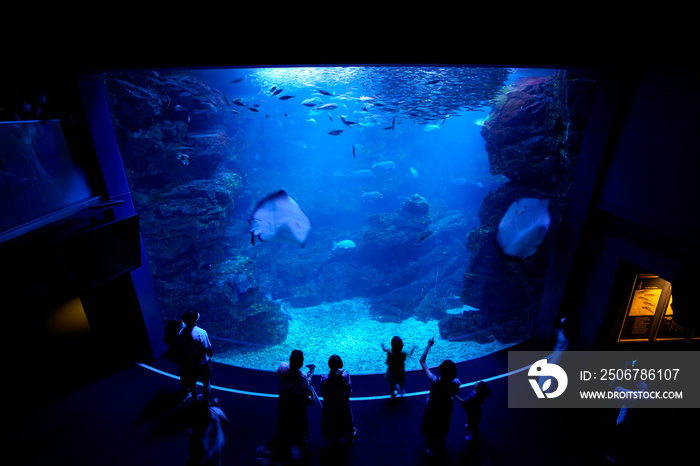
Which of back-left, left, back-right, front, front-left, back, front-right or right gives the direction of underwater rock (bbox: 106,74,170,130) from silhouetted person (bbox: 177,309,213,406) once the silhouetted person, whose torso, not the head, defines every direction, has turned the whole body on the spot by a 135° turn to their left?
right

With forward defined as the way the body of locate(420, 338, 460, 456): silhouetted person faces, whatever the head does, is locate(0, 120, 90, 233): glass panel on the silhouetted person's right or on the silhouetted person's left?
on the silhouetted person's left

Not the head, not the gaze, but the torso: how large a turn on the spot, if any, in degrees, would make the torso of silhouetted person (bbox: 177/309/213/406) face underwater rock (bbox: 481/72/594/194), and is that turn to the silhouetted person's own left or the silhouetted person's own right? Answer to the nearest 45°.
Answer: approximately 45° to the silhouetted person's own right

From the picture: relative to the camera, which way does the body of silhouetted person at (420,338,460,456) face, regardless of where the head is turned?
away from the camera

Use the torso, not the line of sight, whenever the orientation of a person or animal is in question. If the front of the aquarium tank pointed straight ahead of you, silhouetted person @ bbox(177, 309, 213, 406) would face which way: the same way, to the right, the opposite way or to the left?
the opposite way

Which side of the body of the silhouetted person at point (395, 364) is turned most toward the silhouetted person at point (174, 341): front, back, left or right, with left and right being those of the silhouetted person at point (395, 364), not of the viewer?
left

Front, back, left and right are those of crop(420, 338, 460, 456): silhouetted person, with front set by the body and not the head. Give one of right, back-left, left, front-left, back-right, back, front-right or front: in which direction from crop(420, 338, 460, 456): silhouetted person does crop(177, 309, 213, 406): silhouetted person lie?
left

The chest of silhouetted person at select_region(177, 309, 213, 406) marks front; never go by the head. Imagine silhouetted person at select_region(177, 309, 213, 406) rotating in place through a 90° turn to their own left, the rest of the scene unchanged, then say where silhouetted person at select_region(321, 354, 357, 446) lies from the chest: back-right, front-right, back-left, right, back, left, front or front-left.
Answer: back

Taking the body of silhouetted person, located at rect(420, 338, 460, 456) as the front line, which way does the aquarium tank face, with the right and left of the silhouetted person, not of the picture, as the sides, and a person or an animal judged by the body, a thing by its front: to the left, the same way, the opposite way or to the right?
the opposite way

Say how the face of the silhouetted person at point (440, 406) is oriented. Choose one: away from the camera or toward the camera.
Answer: away from the camera

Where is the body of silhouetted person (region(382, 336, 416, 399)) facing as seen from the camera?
away from the camera

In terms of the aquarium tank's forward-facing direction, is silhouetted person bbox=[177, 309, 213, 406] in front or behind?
in front

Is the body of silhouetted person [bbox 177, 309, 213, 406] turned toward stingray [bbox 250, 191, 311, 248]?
yes

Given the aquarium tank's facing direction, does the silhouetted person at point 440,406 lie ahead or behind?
ahead

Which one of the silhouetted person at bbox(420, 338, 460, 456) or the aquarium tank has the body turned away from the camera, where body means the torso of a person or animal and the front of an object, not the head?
the silhouetted person

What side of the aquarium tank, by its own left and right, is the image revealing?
front

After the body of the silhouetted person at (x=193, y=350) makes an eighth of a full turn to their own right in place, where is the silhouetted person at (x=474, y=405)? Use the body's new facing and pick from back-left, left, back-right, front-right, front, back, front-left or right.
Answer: front-right

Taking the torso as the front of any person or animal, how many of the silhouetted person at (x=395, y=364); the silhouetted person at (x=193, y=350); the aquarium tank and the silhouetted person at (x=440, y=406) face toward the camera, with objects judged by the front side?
1

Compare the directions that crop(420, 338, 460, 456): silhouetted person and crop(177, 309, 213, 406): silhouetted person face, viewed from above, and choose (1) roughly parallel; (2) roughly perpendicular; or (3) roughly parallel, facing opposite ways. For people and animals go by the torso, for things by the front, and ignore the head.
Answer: roughly parallel

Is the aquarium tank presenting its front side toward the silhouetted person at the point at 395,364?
yes
